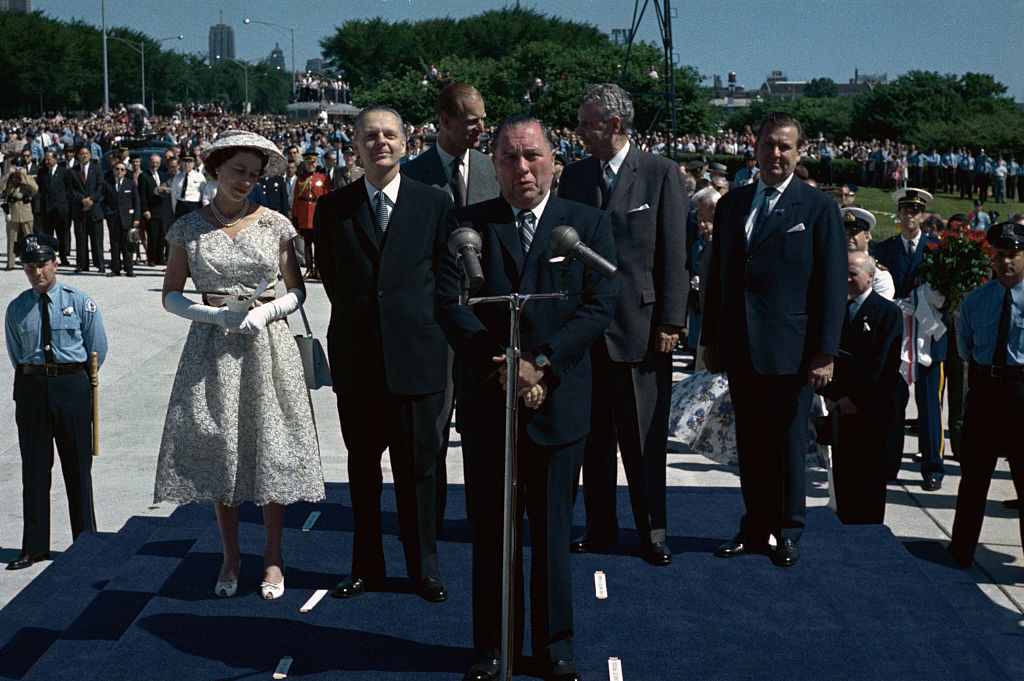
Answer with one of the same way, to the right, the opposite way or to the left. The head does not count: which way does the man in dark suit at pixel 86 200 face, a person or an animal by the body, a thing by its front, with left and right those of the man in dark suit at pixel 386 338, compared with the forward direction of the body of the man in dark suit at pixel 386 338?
the same way

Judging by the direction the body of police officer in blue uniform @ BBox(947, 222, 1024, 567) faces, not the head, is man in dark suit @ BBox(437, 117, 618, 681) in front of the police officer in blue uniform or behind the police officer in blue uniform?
in front

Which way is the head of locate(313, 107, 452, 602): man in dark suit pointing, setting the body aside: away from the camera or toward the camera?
toward the camera

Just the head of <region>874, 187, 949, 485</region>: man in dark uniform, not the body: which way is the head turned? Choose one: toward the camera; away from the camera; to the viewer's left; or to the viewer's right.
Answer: toward the camera

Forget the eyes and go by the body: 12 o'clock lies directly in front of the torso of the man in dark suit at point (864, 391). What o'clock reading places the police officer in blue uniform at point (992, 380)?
The police officer in blue uniform is roughly at 8 o'clock from the man in dark suit.

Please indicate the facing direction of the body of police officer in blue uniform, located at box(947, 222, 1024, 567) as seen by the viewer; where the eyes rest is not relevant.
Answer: toward the camera

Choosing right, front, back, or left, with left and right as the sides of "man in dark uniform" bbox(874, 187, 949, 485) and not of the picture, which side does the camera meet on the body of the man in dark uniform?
front

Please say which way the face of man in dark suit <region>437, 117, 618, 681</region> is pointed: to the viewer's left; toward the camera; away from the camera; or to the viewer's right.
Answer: toward the camera

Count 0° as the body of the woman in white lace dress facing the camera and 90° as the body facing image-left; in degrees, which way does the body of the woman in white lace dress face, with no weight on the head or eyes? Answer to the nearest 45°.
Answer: approximately 0°

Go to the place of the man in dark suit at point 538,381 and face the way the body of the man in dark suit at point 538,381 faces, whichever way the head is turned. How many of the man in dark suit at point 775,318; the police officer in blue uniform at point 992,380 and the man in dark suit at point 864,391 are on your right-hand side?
0

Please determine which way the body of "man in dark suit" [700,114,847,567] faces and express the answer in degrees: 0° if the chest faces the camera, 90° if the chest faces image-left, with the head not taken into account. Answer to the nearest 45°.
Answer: approximately 45°

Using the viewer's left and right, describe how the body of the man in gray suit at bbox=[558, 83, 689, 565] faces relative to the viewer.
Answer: facing the viewer and to the left of the viewer

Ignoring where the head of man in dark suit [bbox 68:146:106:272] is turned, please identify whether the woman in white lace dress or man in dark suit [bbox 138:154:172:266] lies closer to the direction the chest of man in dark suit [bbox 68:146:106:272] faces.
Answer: the woman in white lace dress

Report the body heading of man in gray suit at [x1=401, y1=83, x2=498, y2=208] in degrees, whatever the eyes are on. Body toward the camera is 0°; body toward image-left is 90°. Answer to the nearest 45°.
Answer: approximately 315°

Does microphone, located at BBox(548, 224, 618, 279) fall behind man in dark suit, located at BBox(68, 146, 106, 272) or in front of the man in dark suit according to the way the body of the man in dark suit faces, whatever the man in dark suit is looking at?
in front

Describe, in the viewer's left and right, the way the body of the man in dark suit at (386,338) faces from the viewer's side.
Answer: facing the viewer

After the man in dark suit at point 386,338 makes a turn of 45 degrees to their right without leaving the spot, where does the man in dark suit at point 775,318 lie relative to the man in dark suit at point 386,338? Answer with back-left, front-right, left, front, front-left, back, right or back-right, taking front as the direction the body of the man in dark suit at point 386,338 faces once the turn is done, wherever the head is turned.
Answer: back-left

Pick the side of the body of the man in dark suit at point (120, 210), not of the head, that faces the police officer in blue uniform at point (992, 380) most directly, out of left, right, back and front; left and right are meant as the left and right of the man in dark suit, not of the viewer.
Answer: front

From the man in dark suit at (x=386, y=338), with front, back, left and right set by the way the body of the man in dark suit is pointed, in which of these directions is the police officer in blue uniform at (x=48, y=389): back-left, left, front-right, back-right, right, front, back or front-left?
back-right

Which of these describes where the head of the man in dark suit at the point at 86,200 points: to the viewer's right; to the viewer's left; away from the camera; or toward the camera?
toward the camera

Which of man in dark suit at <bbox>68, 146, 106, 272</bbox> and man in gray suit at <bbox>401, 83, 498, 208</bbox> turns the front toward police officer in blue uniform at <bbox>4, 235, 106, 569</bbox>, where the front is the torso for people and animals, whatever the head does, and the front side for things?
the man in dark suit
